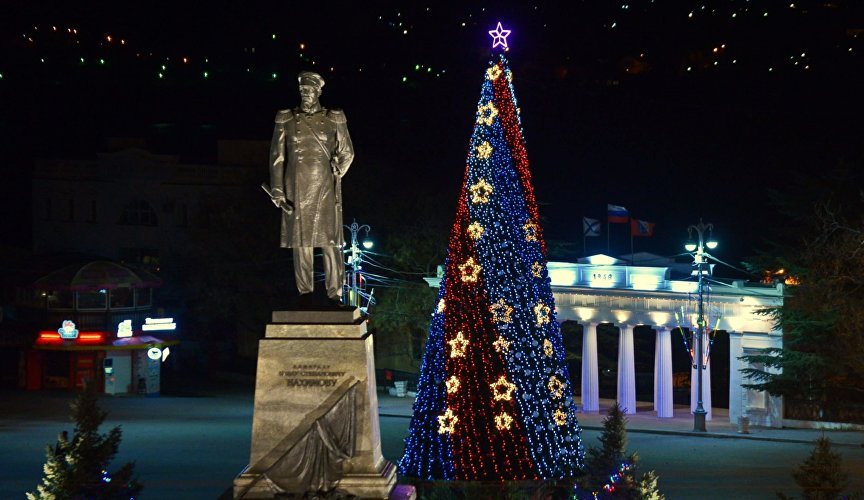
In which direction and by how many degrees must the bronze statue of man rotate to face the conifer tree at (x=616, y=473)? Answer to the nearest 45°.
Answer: approximately 135° to its left

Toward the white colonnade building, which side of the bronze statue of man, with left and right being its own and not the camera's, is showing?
back

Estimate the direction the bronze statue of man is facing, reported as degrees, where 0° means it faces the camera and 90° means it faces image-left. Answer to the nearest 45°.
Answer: approximately 0°

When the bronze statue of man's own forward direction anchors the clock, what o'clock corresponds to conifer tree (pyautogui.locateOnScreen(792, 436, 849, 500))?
The conifer tree is roughly at 9 o'clock from the bronze statue of man.

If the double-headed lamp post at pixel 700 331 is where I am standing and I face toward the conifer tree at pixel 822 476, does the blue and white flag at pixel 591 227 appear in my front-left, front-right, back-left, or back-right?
back-right

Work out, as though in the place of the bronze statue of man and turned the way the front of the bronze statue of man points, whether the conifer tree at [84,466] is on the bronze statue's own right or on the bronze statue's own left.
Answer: on the bronze statue's own right
